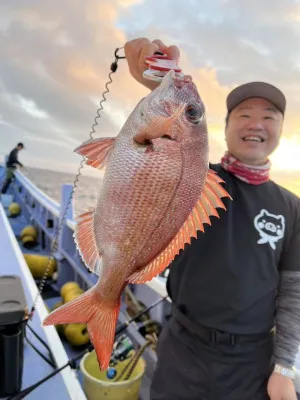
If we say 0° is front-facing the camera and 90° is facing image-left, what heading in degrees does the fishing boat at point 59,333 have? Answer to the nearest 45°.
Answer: approximately 135°

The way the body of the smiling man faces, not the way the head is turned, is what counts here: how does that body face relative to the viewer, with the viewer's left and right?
facing the viewer

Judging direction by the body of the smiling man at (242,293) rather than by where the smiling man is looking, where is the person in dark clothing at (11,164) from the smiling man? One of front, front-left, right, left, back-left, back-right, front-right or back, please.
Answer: back-right

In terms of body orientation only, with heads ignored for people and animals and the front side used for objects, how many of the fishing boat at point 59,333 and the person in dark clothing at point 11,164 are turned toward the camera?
0
